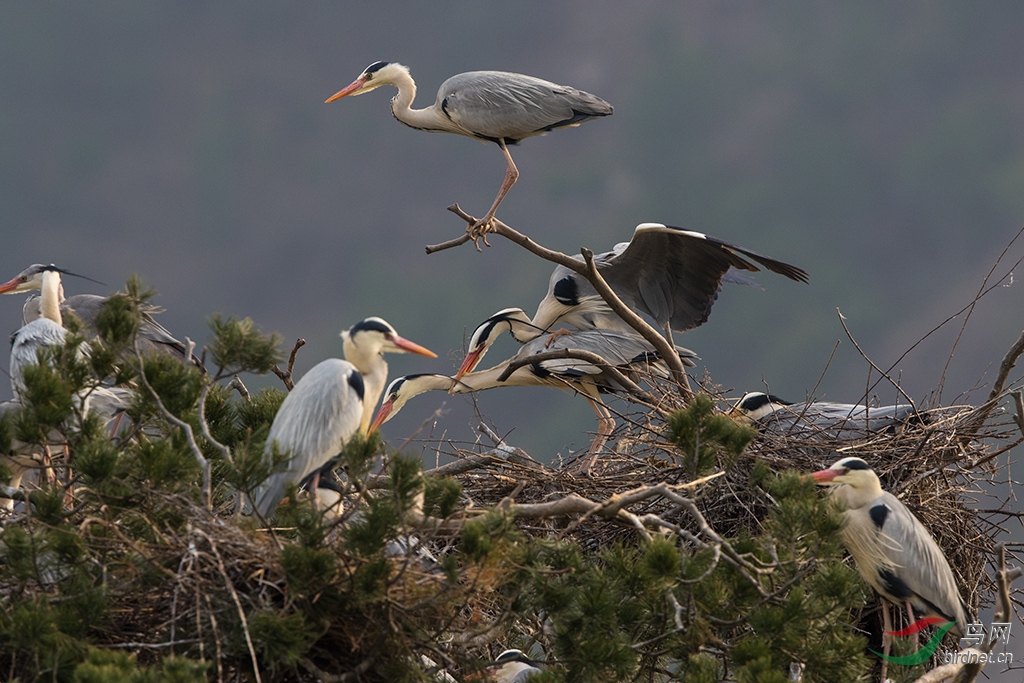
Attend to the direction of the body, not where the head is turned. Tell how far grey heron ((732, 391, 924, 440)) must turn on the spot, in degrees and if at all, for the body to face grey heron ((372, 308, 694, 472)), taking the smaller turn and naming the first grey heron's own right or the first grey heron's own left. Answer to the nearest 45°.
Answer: approximately 45° to the first grey heron's own right

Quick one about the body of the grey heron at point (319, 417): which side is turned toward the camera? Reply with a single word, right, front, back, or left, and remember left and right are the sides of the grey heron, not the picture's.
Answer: right

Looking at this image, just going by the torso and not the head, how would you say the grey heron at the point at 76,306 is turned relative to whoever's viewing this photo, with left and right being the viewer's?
facing to the left of the viewer

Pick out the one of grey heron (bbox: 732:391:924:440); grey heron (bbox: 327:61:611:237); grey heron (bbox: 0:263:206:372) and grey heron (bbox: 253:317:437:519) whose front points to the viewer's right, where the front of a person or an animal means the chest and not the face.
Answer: grey heron (bbox: 253:317:437:519)

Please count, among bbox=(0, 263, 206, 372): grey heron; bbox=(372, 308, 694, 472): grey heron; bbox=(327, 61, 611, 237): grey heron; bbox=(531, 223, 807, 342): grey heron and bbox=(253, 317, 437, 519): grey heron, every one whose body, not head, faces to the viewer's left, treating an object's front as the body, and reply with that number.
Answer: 4

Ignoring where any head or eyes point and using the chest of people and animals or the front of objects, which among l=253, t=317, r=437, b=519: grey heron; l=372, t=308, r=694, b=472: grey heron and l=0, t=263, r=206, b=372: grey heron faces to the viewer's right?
l=253, t=317, r=437, b=519: grey heron

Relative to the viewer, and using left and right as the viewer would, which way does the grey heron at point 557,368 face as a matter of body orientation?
facing to the left of the viewer

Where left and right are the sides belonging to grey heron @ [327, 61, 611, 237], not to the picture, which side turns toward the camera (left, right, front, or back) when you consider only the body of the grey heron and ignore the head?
left

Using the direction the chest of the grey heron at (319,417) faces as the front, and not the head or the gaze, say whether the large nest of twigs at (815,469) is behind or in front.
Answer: in front

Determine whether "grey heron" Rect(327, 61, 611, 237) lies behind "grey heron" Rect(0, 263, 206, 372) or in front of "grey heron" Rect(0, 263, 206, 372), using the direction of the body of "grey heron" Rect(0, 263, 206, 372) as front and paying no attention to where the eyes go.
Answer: behind

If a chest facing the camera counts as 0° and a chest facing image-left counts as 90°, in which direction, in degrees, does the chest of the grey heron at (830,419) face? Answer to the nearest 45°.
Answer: approximately 90°

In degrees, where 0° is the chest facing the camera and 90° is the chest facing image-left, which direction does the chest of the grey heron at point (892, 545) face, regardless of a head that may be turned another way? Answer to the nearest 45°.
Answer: approximately 45°

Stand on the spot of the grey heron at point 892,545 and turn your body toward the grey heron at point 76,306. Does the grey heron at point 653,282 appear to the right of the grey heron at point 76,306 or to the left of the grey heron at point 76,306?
right

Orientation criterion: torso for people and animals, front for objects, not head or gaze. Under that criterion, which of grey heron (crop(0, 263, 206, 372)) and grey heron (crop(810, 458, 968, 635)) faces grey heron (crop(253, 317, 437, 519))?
grey heron (crop(810, 458, 968, 635))

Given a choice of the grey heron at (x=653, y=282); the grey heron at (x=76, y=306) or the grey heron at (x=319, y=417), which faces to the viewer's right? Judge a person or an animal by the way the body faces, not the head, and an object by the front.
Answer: the grey heron at (x=319, y=417)

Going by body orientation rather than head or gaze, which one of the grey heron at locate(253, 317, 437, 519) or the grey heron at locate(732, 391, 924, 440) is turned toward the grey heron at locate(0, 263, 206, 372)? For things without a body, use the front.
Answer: the grey heron at locate(732, 391, 924, 440)
